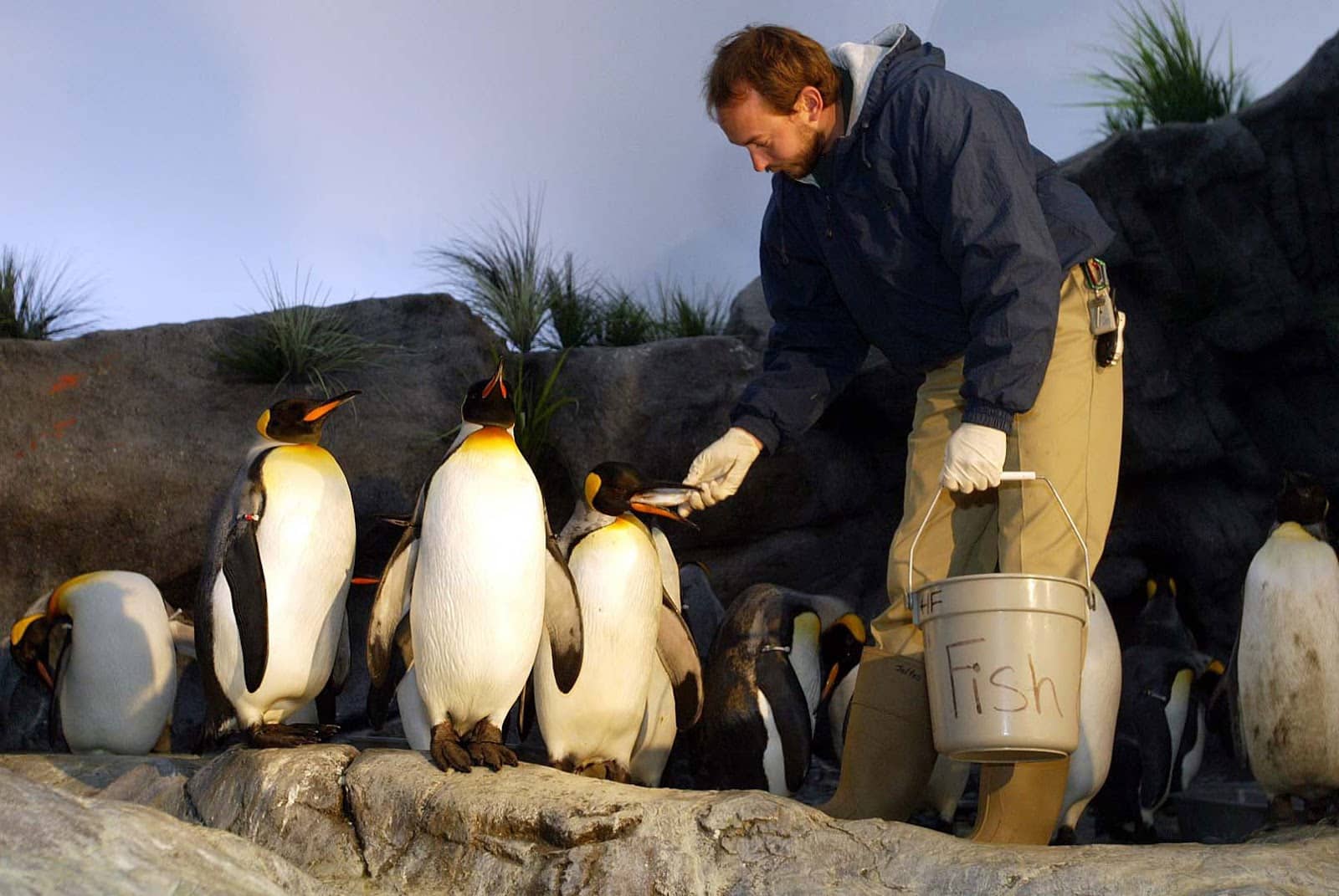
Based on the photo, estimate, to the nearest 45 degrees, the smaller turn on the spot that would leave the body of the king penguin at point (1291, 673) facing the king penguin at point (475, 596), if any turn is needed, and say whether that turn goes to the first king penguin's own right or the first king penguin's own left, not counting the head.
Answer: approximately 45° to the first king penguin's own right

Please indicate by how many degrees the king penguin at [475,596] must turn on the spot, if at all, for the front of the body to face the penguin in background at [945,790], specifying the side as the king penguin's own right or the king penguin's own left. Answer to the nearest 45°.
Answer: approximately 135° to the king penguin's own left

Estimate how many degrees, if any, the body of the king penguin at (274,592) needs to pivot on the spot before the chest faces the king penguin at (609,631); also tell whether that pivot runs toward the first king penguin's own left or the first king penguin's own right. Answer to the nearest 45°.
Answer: approximately 45° to the first king penguin's own left

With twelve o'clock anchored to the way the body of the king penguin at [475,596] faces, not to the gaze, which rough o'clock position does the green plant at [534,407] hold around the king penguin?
The green plant is roughly at 6 o'clock from the king penguin.

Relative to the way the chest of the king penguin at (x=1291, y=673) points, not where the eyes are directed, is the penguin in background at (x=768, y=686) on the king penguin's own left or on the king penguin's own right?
on the king penguin's own right

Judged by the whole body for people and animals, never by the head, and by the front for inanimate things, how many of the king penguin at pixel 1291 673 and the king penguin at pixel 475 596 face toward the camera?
2

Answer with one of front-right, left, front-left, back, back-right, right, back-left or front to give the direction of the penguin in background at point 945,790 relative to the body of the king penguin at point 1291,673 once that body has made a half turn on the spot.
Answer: left

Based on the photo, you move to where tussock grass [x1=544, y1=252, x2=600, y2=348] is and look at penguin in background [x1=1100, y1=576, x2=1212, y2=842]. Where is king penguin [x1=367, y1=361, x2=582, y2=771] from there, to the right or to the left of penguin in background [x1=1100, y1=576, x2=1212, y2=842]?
right

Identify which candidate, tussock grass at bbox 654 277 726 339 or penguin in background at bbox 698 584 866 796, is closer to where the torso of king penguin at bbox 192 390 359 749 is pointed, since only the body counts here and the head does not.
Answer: the penguin in background

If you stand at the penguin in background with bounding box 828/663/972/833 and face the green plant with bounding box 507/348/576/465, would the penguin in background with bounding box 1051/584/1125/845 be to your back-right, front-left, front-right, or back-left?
back-right

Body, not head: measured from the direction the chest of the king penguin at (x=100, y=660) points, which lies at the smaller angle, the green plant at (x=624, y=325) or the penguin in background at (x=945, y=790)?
the penguin in background

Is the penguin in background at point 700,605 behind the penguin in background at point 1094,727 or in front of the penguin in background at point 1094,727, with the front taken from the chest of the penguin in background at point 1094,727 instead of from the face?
behind
